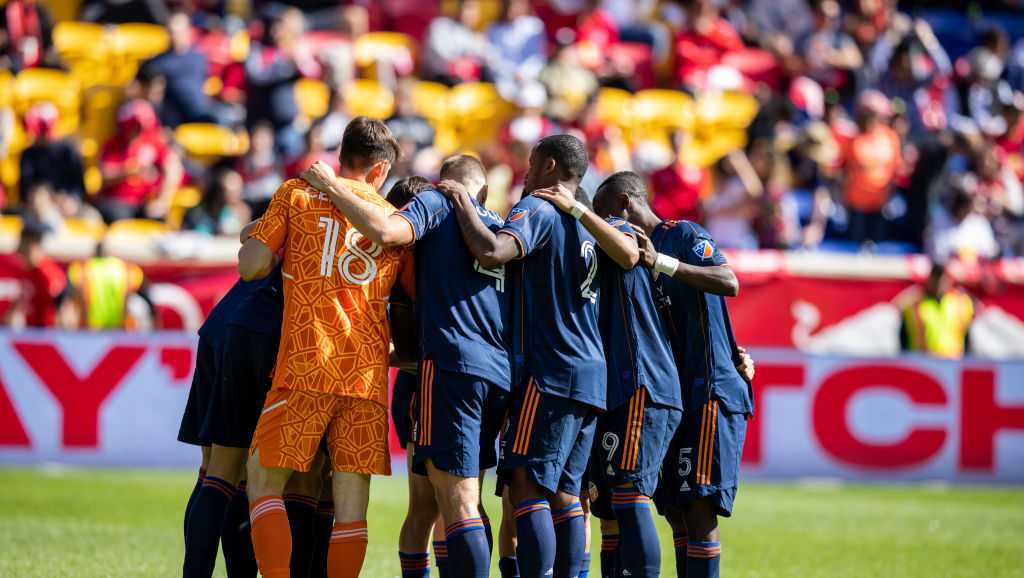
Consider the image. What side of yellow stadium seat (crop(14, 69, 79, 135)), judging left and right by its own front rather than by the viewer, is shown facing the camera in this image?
front

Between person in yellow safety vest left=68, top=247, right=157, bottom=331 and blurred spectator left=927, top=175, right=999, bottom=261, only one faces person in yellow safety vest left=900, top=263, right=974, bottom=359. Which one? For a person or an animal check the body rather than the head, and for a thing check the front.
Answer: the blurred spectator

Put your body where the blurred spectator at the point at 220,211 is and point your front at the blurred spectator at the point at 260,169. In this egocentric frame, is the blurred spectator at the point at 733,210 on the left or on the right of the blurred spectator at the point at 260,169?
right

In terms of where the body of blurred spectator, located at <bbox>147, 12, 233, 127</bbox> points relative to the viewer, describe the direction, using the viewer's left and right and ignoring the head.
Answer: facing the viewer

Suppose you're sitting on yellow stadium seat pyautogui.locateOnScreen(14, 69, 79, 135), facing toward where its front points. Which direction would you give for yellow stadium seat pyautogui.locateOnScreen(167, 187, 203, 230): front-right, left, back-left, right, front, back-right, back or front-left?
front-left

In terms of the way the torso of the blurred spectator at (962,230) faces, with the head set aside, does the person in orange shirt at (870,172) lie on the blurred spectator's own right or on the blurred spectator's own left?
on the blurred spectator's own right

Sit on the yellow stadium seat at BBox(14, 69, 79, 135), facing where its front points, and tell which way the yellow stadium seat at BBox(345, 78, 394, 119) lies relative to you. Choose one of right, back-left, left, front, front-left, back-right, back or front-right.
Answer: left

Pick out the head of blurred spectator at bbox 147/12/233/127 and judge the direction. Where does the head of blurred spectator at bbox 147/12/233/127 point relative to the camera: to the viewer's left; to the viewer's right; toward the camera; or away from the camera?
toward the camera

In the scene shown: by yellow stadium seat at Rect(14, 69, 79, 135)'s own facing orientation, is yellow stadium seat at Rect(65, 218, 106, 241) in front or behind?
in front

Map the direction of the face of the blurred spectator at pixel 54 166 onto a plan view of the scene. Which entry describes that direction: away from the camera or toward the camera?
toward the camera

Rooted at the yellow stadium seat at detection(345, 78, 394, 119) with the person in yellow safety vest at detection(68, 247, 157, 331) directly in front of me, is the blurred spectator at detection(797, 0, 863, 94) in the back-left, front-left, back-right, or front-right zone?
back-left

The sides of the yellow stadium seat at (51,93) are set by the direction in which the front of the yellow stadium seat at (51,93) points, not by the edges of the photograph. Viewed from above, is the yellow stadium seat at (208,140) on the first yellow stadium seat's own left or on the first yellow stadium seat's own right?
on the first yellow stadium seat's own left

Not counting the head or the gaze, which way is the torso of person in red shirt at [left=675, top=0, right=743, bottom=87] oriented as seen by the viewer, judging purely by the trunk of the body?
toward the camera

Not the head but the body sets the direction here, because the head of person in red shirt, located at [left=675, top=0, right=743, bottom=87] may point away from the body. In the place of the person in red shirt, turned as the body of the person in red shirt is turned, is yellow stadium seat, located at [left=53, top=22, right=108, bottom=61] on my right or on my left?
on my right

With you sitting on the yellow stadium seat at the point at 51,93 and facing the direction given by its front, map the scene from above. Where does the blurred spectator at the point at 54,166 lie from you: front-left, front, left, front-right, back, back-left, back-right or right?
front

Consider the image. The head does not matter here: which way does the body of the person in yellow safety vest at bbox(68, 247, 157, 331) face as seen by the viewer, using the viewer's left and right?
facing away from the viewer

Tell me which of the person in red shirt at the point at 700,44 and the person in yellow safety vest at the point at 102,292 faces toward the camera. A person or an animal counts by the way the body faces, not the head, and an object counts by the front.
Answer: the person in red shirt
